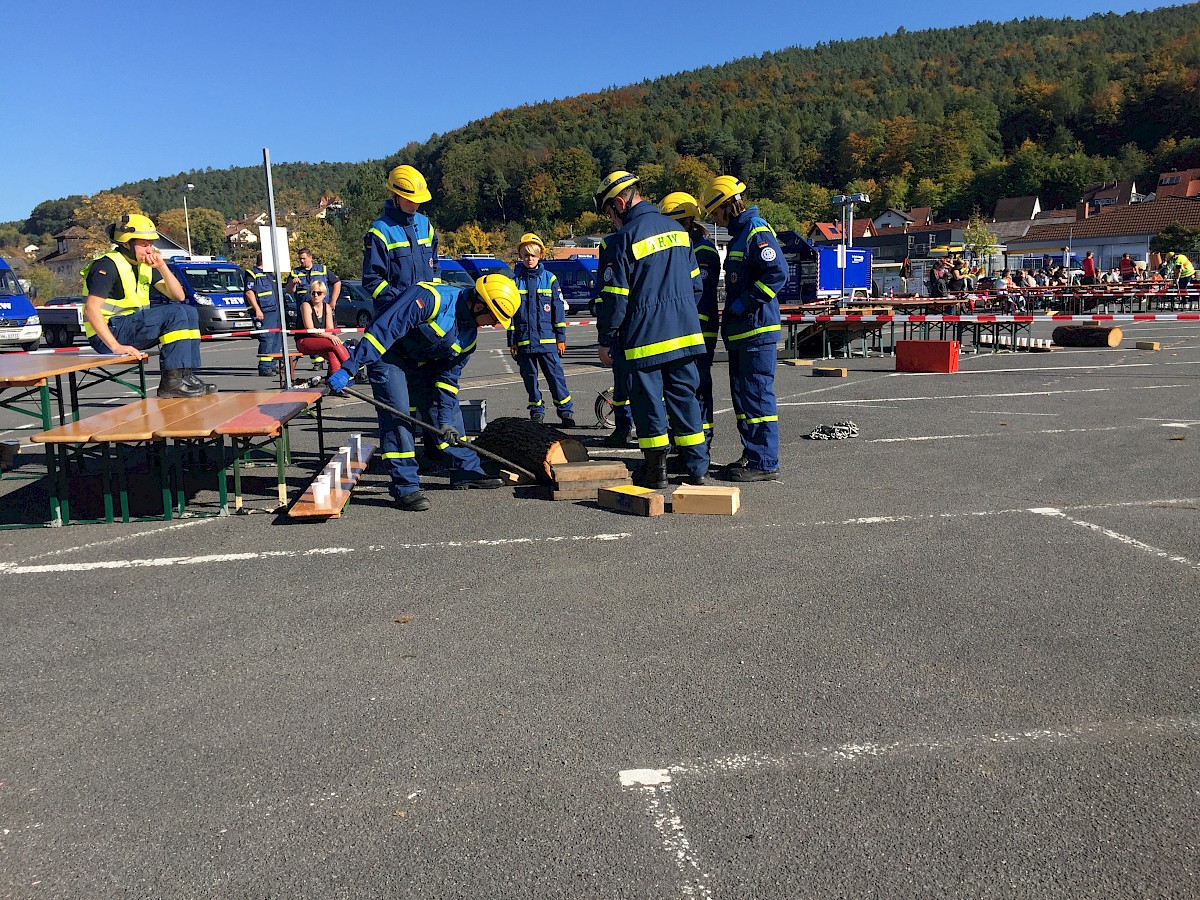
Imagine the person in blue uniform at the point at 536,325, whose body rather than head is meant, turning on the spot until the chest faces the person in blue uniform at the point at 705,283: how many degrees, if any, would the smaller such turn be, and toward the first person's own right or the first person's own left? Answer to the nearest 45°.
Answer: approximately 45° to the first person's own left

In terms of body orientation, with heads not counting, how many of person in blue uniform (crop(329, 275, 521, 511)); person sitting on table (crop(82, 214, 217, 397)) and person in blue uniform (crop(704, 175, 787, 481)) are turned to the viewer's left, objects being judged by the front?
1

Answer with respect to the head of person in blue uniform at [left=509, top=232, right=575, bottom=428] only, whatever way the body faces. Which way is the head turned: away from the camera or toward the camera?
toward the camera

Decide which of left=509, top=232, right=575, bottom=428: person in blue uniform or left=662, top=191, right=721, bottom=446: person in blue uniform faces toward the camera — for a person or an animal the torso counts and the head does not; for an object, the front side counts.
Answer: left=509, top=232, right=575, bottom=428: person in blue uniform

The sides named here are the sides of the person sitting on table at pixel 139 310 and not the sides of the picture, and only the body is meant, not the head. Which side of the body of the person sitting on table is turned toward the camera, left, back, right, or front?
right

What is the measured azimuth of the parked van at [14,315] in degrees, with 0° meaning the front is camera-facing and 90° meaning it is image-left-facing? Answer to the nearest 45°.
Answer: approximately 315°

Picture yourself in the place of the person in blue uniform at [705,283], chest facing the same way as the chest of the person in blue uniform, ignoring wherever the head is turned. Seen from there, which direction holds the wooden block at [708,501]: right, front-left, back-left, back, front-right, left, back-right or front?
left

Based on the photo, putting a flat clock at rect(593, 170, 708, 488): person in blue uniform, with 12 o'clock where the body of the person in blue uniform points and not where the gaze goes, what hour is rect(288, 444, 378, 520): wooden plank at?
The wooden plank is roughly at 10 o'clock from the person in blue uniform.

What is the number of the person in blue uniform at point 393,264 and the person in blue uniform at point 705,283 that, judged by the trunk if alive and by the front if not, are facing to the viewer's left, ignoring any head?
1

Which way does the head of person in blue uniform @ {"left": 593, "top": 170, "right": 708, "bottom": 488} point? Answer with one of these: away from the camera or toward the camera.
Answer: away from the camera

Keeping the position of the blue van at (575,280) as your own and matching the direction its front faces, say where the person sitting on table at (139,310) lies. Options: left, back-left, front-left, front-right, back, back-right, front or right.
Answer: front-right

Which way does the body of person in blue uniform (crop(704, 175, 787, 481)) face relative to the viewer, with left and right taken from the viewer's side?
facing to the left of the viewer

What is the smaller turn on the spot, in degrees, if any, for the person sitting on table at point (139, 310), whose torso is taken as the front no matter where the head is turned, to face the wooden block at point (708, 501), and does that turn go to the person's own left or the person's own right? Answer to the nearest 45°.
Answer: approximately 45° to the person's own right

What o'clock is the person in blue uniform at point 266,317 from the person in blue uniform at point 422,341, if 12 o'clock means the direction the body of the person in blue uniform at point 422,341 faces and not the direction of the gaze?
the person in blue uniform at point 266,317 is roughly at 7 o'clock from the person in blue uniform at point 422,341.

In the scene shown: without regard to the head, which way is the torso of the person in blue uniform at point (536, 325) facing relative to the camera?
toward the camera

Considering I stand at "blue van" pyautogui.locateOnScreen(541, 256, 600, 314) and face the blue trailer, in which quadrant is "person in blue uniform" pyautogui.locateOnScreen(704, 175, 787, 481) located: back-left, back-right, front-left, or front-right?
front-right
